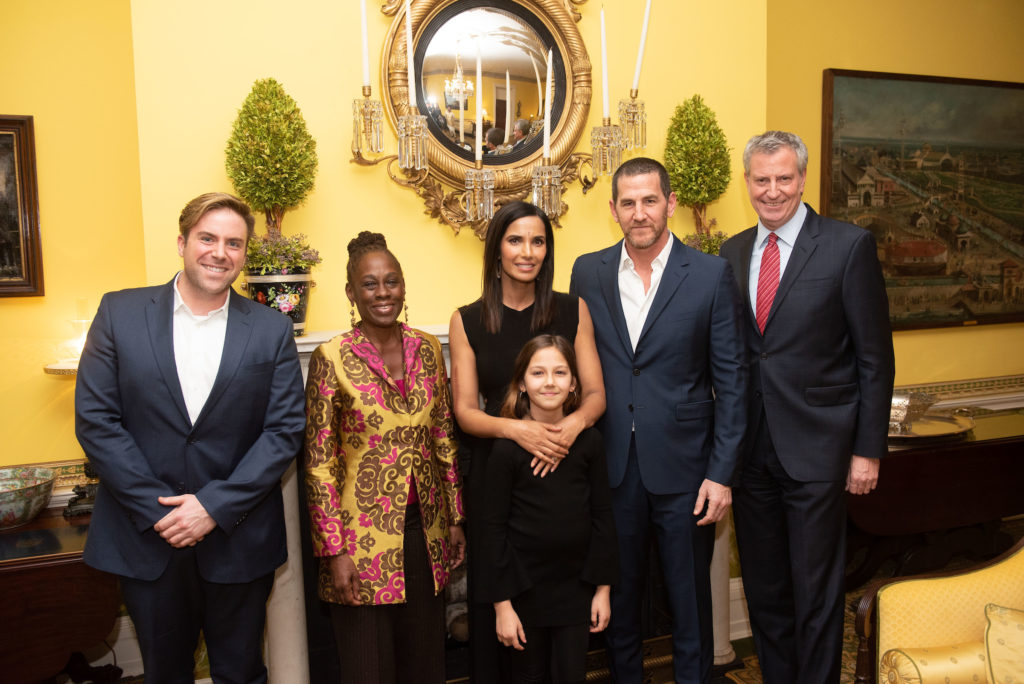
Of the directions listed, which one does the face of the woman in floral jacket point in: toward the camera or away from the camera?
toward the camera

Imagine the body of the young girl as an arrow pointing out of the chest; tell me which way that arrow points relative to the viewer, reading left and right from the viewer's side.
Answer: facing the viewer

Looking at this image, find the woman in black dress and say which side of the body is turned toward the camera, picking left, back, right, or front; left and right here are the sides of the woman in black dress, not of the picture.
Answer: front

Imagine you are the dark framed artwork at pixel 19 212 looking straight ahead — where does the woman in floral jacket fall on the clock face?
The woman in floral jacket is roughly at 11 o'clock from the dark framed artwork.

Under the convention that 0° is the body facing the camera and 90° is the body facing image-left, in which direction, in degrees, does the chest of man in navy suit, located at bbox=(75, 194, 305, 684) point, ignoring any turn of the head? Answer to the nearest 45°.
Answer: approximately 0°

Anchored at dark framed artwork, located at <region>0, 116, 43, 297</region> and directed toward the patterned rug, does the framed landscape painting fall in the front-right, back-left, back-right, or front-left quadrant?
front-left

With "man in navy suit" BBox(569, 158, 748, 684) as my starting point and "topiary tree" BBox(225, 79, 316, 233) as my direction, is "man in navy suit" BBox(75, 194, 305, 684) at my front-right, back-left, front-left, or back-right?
front-left

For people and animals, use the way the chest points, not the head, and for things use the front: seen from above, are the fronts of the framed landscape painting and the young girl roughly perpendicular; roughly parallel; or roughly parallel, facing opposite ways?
roughly parallel

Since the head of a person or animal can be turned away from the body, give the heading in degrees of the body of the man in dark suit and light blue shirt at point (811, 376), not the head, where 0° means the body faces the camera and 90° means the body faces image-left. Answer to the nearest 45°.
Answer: approximately 45°

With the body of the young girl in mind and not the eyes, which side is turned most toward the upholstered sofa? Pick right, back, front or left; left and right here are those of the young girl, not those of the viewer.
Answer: left

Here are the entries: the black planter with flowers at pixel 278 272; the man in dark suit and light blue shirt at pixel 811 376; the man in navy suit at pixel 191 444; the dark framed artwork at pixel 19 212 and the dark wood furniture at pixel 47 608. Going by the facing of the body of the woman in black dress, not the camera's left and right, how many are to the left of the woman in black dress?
1

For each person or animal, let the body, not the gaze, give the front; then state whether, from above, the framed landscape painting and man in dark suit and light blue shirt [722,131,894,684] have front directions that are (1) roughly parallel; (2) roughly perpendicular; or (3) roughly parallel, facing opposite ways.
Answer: roughly parallel

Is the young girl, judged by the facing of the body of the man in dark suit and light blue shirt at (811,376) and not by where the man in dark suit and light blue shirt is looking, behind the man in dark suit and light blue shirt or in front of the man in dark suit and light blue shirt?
in front
